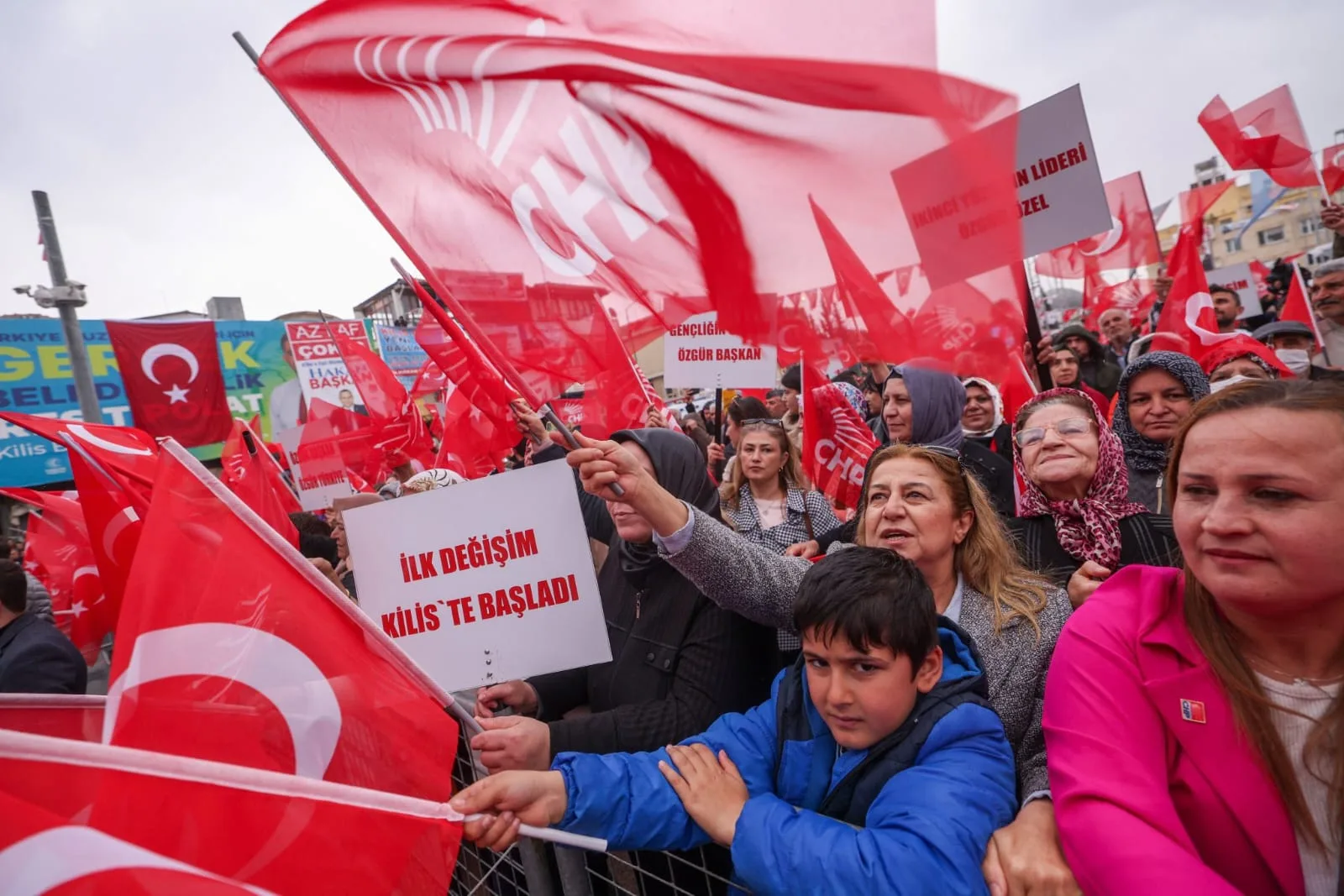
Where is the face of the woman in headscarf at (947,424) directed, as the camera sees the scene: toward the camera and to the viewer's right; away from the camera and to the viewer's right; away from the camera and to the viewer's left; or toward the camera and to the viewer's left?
toward the camera and to the viewer's left

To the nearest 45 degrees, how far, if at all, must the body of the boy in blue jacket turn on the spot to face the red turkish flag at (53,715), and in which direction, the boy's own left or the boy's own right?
approximately 45° to the boy's own right

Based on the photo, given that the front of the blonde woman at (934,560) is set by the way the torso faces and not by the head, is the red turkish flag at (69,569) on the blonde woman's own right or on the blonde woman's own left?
on the blonde woman's own right

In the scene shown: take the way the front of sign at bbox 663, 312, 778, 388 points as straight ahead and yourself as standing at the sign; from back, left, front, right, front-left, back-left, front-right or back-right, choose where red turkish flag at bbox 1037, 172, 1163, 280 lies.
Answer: back-left

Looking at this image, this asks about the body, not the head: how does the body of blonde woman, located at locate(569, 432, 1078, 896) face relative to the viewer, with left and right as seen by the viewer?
facing the viewer and to the left of the viewer

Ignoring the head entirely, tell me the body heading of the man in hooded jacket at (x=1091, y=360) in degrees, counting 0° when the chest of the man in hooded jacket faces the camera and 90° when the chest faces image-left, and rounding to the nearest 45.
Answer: approximately 45°

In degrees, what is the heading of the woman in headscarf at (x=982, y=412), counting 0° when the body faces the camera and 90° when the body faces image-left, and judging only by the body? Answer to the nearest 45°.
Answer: approximately 45°

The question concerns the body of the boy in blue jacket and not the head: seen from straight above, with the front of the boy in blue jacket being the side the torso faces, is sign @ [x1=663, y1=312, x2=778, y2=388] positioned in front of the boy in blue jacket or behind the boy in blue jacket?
behind

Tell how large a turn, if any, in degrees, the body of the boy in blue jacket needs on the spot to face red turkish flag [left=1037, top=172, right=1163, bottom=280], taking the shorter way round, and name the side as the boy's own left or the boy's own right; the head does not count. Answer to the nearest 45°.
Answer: approximately 180°

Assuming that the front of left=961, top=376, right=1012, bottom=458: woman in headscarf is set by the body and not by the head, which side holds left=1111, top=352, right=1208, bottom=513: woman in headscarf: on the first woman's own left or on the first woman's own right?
on the first woman's own left

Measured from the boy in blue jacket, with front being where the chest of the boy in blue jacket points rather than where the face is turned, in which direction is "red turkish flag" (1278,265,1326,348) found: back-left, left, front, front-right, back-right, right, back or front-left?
back
